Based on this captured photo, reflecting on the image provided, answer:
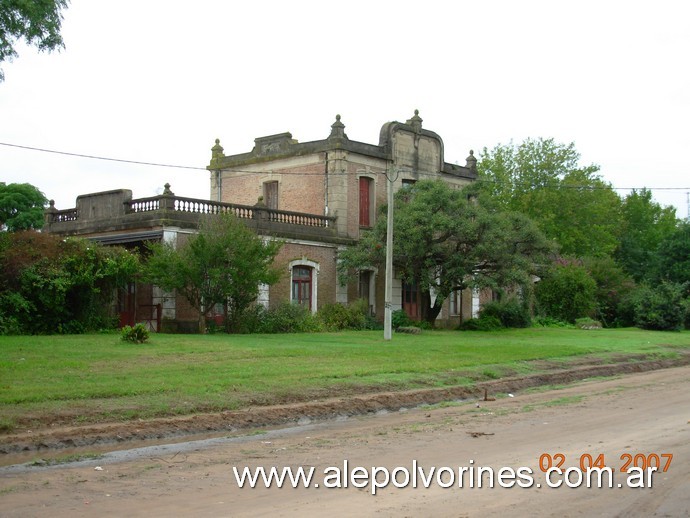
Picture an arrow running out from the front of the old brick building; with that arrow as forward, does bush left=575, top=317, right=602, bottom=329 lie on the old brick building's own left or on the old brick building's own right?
on the old brick building's own left

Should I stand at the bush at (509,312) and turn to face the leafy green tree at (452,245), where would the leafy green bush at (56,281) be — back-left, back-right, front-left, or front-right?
front-right

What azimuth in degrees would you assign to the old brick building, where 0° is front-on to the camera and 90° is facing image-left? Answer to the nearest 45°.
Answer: approximately 315°

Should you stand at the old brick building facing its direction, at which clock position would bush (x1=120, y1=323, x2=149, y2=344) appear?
The bush is roughly at 2 o'clock from the old brick building.

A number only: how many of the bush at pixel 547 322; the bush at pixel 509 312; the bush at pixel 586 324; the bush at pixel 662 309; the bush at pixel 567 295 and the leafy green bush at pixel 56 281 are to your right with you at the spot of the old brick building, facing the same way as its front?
1

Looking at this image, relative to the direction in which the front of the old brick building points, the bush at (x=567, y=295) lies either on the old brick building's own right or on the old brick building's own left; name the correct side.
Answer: on the old brick building's own left

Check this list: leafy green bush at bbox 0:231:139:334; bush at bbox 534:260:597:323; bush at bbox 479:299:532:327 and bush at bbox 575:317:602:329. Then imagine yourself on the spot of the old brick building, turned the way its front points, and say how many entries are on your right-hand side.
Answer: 1

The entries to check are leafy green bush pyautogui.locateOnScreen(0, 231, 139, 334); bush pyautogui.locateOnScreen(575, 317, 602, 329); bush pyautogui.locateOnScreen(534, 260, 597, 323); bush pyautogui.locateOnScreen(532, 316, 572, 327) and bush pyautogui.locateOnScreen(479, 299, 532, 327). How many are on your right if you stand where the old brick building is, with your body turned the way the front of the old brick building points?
1

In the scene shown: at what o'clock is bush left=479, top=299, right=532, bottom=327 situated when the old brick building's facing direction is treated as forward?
The bush is roughly at 10 o'clock from the old brick building.

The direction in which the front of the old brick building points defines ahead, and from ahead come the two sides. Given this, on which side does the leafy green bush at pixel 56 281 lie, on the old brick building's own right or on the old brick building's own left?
on the old brick building's own right

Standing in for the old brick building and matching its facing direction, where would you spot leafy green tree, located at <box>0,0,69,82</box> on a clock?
The leafy green tree is roughly at 2 o'clock from the old brick building.

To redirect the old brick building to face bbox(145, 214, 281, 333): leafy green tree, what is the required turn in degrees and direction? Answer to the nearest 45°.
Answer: approximately 45° to its right
